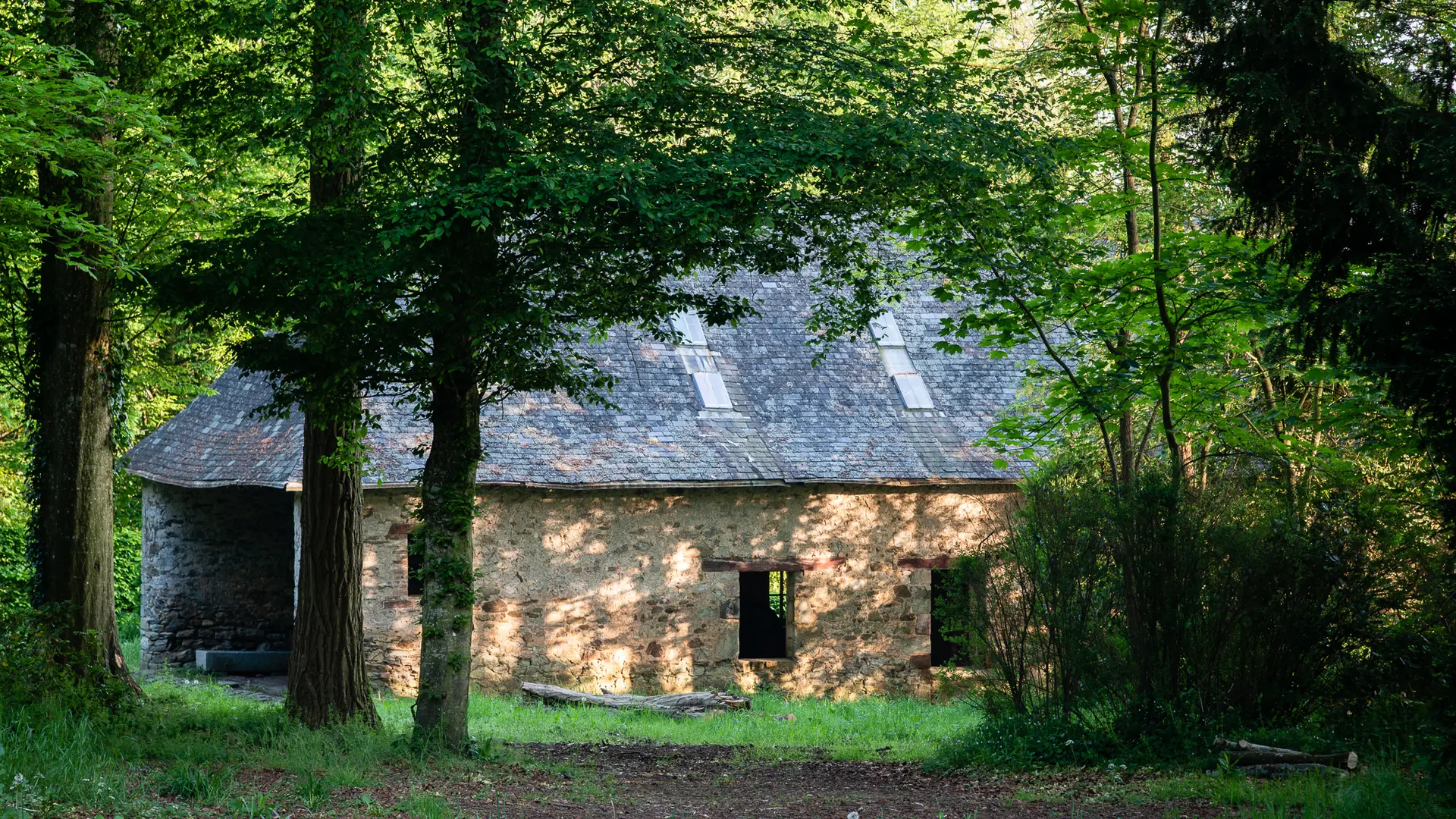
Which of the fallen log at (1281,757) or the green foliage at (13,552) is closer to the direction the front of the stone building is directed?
the fallen log

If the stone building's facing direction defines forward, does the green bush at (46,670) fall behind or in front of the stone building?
in front

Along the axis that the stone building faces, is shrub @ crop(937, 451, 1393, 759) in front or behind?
in front

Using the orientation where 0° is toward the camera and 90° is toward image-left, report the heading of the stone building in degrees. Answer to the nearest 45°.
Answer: approximately 0°

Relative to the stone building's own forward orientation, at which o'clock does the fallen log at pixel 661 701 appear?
The fallen log is roughly at 12 o'clock from the stone building.
